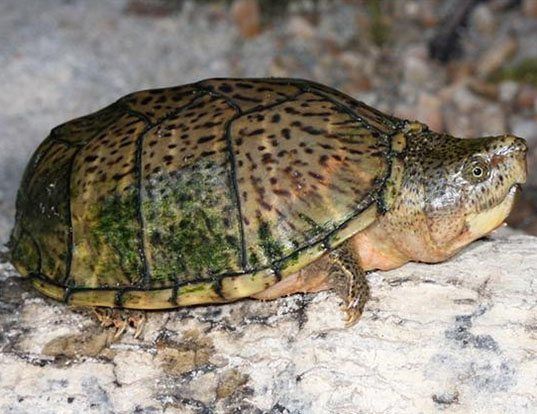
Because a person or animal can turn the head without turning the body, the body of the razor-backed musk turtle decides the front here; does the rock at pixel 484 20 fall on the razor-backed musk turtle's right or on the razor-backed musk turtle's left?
on the razor-backed musk turtle's left

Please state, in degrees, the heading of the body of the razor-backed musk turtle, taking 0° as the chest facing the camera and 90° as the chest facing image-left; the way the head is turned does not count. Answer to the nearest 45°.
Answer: approximately 270°

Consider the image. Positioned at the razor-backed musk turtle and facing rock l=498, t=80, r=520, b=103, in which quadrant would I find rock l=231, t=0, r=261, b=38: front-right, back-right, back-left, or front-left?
front-left

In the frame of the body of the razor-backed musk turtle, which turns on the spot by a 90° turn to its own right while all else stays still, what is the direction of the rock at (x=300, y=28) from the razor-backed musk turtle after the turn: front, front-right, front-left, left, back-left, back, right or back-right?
back

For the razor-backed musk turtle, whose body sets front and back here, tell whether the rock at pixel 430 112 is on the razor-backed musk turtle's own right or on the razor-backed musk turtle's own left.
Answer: on the razor-backed musk turtle's own left

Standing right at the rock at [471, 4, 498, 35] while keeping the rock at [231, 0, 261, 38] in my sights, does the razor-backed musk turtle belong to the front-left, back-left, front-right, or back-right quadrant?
front-left

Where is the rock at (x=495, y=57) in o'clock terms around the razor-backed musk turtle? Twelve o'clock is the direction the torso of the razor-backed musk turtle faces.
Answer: The rock is roughly at 10 o'clock from the razor-backed musk turtle.

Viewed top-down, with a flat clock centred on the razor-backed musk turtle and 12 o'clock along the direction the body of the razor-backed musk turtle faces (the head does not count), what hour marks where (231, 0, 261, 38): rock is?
The rock is roughly at 9 o'clock from the razor-backed musk turtle.
